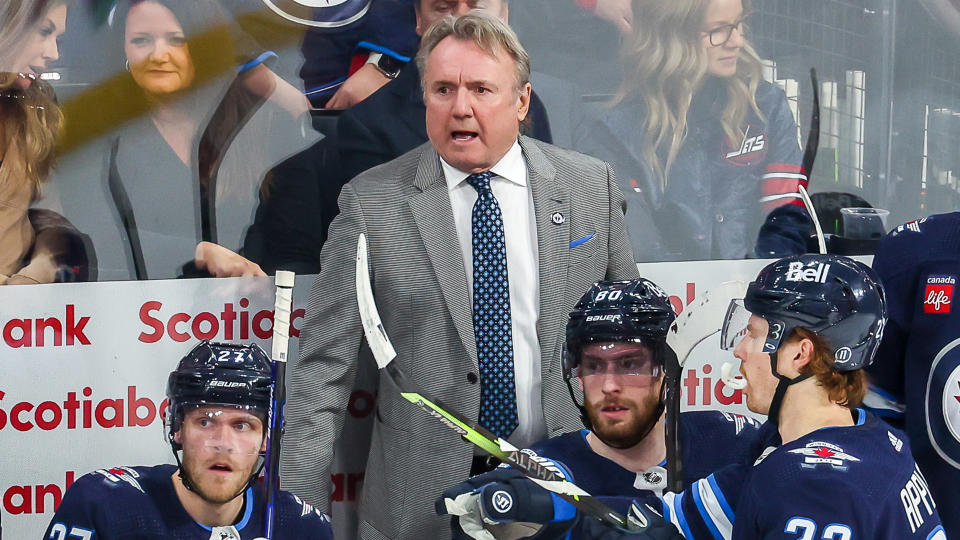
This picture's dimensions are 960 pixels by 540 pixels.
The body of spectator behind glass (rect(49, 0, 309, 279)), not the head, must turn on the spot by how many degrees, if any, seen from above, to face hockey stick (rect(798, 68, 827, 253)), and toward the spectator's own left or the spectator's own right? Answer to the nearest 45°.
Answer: approximately 90° to the spectator's own left

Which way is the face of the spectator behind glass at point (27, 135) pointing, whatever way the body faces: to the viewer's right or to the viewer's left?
to the viewer's right

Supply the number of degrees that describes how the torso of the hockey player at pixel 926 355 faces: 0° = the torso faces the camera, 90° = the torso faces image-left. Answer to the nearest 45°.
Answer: approximately 0°

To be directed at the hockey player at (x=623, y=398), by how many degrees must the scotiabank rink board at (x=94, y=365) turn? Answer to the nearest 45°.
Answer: approximately 45° to its left

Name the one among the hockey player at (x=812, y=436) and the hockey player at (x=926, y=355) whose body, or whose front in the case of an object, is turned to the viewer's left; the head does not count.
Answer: the hockey player at (x=812, y=436)

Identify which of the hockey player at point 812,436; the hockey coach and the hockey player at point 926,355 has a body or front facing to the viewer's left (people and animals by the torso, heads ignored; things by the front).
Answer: the hockey player at point 812,436

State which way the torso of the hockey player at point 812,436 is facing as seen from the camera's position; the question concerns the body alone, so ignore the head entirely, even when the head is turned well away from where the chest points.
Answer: to the viewer's left
